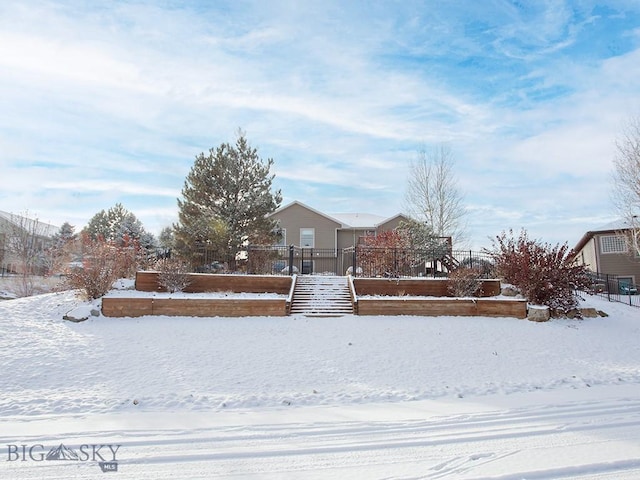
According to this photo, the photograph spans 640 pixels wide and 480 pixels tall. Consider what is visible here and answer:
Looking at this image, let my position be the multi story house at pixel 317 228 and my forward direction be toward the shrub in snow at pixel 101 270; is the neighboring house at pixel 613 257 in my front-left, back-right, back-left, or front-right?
back-left

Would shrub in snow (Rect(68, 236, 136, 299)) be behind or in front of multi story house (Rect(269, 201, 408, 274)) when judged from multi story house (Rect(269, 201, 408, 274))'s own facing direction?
in front

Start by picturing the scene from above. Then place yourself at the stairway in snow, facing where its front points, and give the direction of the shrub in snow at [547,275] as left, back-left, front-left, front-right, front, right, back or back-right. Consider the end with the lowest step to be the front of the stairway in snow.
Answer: left

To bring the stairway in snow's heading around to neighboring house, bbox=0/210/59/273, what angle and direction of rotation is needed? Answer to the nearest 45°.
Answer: approximately 135° to its right

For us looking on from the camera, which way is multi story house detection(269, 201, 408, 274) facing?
facing the viewer

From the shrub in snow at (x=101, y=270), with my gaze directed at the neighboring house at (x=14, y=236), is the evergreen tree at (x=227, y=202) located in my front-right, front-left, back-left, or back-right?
front-right

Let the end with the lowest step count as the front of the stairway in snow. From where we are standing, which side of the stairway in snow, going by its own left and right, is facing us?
front

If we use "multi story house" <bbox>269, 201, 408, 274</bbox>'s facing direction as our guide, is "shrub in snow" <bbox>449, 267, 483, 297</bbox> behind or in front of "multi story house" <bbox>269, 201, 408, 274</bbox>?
in front

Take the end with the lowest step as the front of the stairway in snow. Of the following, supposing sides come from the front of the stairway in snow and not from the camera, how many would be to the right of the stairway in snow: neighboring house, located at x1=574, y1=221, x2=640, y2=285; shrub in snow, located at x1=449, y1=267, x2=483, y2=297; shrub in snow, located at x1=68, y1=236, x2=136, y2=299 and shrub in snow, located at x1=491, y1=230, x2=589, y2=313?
1

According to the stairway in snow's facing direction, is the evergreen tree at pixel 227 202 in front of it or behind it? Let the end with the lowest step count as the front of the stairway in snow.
behind

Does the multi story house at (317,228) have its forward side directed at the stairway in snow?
yes

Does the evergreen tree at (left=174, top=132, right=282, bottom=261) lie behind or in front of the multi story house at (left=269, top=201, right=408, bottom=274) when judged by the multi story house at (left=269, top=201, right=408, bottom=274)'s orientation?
in front

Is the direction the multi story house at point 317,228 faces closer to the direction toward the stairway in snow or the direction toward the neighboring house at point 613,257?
the stairway in snow

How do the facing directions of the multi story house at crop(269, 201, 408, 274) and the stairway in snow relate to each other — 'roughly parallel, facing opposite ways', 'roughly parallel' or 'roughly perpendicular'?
roughly parallel

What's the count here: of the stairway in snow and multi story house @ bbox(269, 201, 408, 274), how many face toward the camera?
2
